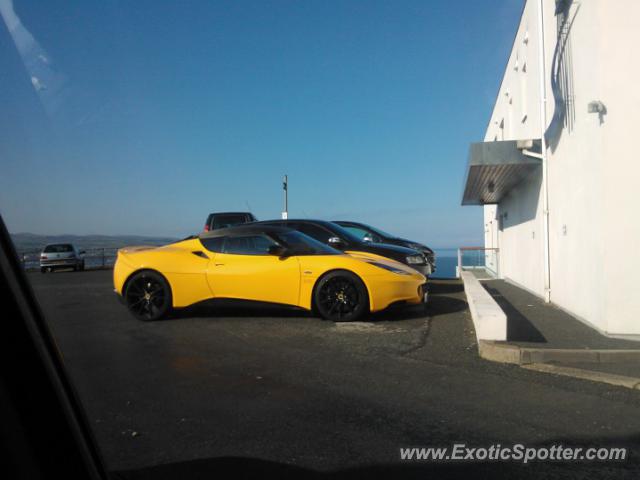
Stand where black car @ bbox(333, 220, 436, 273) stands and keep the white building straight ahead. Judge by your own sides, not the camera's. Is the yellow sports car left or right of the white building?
right

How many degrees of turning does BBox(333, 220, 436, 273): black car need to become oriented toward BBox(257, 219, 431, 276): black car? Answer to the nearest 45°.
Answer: approximately 90° to its right

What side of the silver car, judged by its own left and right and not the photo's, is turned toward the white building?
right

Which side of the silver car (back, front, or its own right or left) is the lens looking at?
back

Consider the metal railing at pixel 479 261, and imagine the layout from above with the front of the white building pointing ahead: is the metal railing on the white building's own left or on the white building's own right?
on the white building's own right

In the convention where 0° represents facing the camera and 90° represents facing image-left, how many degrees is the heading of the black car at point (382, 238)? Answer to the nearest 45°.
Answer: approximately 270°

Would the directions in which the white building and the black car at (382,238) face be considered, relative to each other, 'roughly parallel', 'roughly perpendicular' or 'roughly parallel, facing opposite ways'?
roughly parallel, facing opposite ways

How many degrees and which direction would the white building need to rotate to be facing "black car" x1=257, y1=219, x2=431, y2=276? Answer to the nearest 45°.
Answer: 0° — it already faces it

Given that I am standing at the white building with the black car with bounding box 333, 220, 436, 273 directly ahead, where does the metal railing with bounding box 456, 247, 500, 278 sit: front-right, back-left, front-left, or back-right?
front-right

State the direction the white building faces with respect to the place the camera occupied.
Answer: facing to the left of the viewer

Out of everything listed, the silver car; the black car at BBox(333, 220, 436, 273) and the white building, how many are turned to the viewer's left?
1
